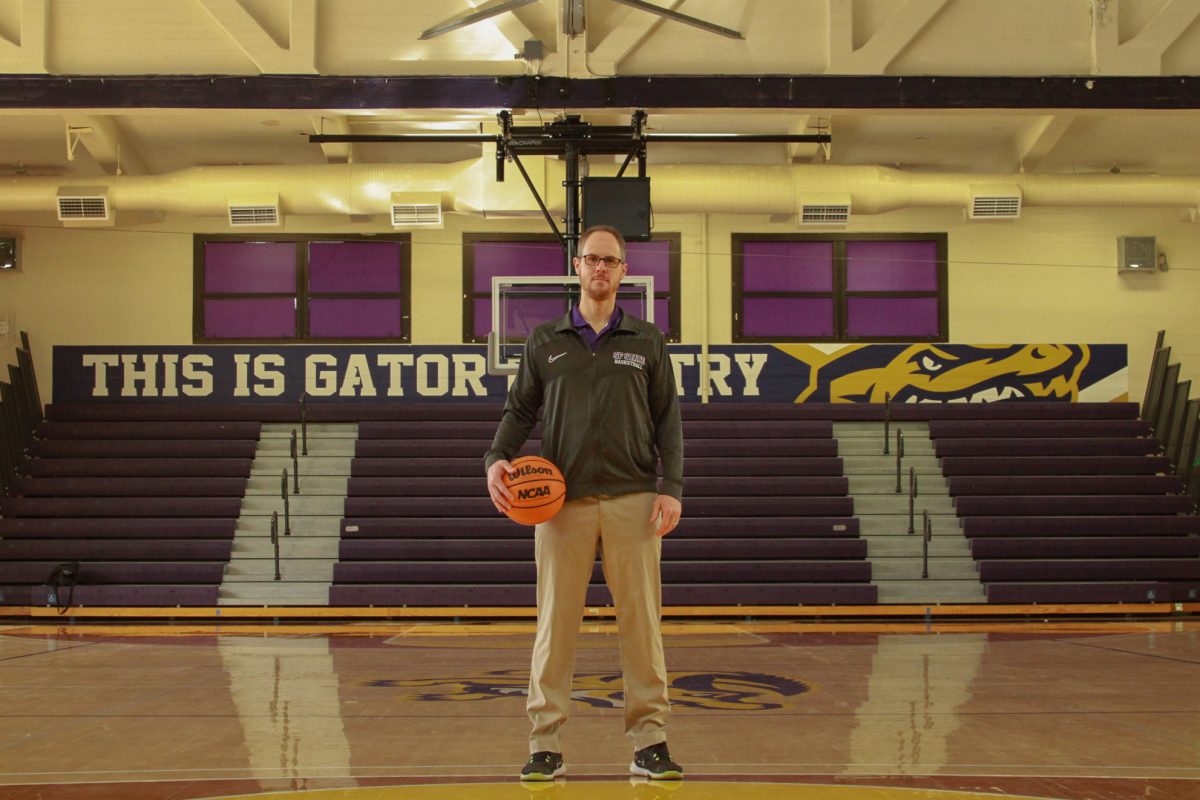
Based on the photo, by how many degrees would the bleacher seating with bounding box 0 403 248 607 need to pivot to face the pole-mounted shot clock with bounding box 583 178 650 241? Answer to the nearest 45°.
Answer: approximately 45° to its left

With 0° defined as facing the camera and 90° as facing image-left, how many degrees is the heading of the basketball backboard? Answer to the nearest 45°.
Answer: approximately 0°

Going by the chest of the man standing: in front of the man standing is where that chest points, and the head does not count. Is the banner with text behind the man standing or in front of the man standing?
behind

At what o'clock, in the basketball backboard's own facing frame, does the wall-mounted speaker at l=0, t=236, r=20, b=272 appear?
The wall-mounted speaker is roughly at 4 o'clock from the basketball backboard.

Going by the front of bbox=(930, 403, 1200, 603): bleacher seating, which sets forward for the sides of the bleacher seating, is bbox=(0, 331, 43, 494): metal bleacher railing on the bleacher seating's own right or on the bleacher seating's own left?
on the bleacher seating's own right
